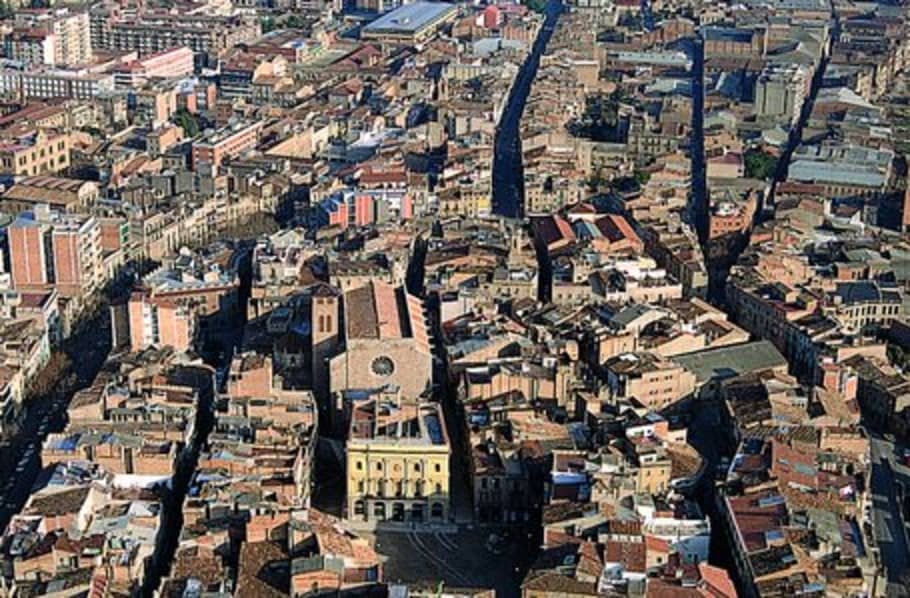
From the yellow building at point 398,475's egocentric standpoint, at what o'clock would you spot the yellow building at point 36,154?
the yellow building at point 36,154 is roughly at 5 o'clock from the yellow building at point 398,475.

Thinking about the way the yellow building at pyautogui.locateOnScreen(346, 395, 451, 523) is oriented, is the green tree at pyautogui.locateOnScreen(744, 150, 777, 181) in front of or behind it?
behind

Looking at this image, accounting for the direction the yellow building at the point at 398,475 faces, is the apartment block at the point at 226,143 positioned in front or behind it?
behind

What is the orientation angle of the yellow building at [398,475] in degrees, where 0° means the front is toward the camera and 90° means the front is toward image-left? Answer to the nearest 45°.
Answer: approximately 0°

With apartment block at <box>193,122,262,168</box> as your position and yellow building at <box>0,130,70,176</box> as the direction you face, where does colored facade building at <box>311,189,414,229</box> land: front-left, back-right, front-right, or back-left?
back-left

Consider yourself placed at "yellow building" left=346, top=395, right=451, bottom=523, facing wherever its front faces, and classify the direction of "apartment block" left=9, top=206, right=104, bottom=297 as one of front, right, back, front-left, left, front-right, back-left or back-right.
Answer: back-right

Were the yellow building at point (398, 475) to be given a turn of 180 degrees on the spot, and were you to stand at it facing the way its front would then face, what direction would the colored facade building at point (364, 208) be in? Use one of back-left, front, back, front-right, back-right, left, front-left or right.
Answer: front
